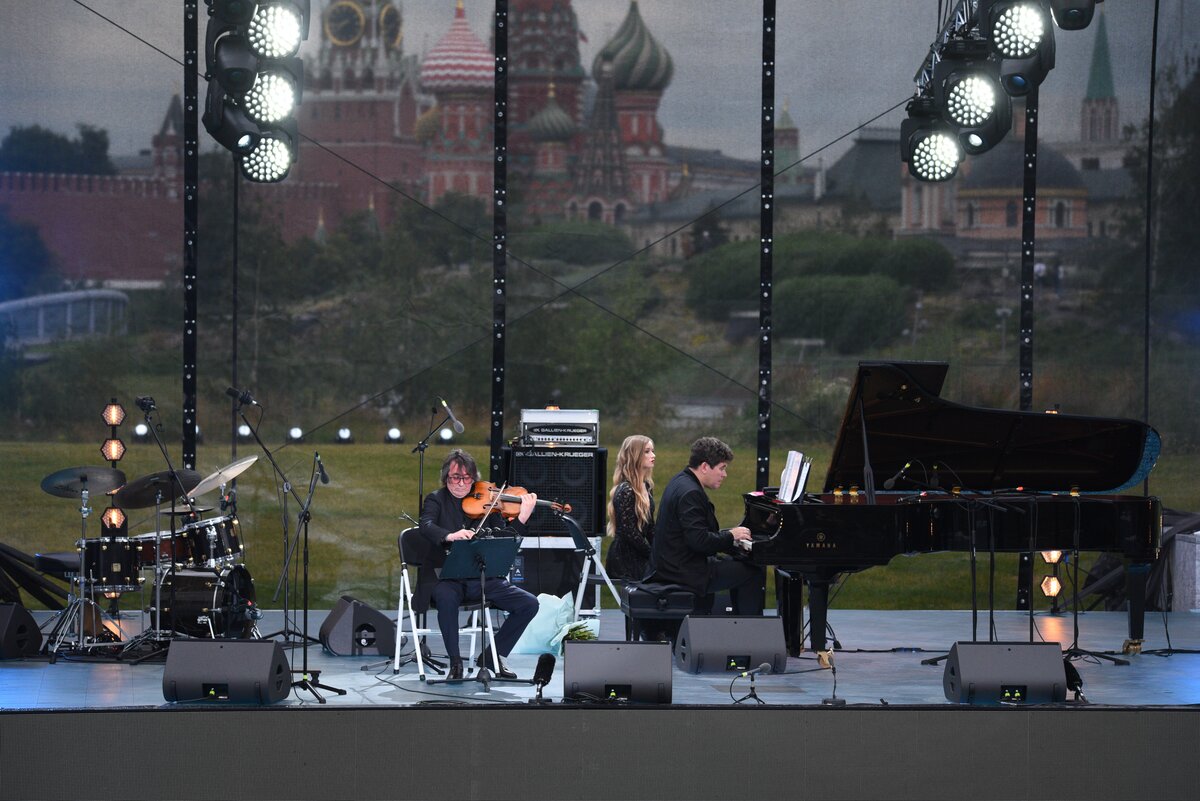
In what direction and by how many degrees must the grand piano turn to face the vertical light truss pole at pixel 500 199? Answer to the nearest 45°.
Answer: approximately 45° to its right

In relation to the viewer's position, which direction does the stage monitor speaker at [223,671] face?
facing away from the viewer

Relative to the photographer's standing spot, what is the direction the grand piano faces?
facing to the left of the viewer

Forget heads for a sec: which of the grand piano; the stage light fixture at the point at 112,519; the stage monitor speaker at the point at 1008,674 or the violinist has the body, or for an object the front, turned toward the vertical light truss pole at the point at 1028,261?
the stage monitor speaker

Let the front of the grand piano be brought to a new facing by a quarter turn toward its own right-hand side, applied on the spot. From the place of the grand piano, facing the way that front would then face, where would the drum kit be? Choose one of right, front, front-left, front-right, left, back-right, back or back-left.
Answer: left

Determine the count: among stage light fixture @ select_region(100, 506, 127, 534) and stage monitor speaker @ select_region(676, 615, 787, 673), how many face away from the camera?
1

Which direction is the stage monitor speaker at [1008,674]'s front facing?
away from the camera

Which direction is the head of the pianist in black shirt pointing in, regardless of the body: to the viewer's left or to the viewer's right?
to the viewer's right

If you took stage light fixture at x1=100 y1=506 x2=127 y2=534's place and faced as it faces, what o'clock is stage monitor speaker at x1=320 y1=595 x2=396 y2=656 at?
The stage monitor speaker is roughly at 10 o'clock from the stage light fixture.

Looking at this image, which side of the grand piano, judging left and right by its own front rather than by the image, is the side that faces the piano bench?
front

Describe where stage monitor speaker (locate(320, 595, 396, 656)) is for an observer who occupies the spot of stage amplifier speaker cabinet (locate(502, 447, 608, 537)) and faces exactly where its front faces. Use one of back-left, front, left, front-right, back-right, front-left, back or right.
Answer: front-right

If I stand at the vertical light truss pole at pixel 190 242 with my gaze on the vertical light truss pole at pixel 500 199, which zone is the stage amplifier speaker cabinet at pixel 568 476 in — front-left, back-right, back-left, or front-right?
front-right

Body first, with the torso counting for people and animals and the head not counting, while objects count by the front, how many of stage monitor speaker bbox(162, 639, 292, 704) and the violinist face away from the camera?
1

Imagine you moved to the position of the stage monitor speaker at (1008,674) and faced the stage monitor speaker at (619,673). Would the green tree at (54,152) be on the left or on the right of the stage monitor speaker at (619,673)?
right

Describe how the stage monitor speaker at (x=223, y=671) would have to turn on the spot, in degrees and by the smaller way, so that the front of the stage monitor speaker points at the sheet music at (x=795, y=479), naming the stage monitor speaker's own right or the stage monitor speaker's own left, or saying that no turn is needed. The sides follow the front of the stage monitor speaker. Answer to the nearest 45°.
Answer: approximately 90° to the stage monitor speaker's own right

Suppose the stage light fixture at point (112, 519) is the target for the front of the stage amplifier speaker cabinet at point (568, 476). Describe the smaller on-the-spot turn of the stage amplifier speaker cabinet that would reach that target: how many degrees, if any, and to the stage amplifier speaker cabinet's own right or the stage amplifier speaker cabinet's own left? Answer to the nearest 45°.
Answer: approximately 90° to the stage amplifier speaker cabinet's own right

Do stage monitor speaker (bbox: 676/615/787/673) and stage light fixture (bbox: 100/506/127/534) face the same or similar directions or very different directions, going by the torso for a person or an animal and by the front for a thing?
very different directions

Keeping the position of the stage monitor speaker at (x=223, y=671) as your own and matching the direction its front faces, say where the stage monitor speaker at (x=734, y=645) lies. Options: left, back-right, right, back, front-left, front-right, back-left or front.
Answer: right

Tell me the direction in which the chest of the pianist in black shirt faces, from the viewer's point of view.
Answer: to the viewer's right
